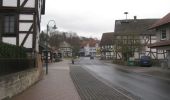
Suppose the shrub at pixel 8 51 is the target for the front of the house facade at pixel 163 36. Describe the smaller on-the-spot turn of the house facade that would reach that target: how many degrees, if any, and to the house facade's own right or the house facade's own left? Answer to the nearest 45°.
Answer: approximately 45° to the house facade's own left

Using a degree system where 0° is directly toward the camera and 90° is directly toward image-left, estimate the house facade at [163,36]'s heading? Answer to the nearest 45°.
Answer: approximately 45°

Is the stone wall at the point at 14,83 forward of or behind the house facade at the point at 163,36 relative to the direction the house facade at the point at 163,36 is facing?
forward

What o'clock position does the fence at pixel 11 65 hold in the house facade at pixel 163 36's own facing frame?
The fence is roughly at 11 o'clock from the house facade.

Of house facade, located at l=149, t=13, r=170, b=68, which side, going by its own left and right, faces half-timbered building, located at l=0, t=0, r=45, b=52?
front
